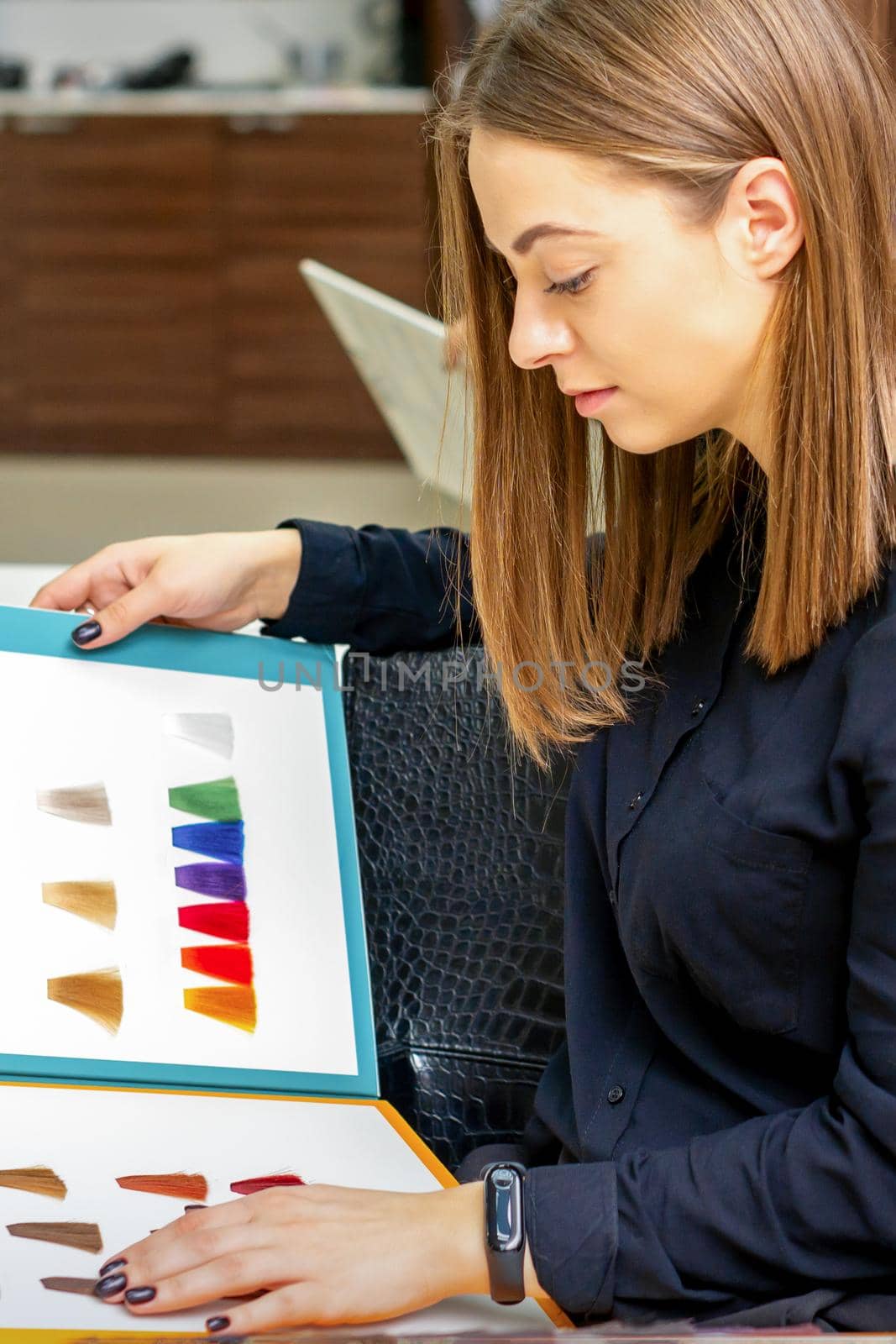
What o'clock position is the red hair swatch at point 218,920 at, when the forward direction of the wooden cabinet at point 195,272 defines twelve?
The red hair swatch is roughly at 12 o'clock from the wooden cabinet.

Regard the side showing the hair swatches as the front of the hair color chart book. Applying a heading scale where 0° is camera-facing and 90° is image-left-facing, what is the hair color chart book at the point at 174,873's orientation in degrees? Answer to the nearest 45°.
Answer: approximately 0°

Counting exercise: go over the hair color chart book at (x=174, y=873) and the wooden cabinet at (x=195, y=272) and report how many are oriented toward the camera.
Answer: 2

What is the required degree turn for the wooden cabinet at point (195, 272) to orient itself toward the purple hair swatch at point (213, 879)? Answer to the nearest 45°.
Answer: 0° — it already faces it

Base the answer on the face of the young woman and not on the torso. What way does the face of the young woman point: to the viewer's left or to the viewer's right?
to the viewer's left
